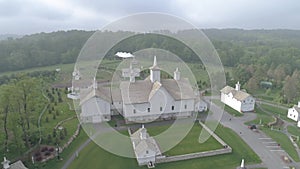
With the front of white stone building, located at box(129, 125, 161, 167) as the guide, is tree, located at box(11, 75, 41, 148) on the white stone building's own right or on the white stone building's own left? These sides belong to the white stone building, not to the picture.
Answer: on the white stone building's own right

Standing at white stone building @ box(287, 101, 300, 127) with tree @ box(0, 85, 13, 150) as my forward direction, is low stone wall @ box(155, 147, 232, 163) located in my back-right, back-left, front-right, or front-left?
front-left

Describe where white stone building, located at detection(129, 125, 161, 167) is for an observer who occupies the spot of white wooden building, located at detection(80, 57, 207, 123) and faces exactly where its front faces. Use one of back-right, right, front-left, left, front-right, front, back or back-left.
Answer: front

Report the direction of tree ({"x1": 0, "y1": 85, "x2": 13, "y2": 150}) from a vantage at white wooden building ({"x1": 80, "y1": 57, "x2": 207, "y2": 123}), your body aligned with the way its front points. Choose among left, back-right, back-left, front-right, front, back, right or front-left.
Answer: front-right

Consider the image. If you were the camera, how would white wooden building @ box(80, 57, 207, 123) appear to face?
facing the viewer

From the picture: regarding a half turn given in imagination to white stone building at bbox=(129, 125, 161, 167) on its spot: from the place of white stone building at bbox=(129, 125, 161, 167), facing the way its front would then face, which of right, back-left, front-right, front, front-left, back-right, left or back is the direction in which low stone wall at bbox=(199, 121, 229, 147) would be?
front-right

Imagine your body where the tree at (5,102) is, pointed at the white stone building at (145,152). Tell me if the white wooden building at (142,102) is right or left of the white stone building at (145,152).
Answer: left

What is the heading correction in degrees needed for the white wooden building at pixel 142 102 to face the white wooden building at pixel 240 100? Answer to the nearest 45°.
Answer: approximately 90° to its left

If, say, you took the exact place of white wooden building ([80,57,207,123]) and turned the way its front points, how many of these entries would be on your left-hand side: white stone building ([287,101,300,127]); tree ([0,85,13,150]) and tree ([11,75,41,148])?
1

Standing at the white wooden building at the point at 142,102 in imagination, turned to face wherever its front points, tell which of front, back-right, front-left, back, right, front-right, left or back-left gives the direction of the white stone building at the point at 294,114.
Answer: left

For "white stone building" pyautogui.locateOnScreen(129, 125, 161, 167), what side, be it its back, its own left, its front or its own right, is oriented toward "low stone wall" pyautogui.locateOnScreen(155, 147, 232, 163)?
left

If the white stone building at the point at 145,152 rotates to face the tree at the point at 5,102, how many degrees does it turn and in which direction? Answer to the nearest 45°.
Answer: approximately 90° to its right

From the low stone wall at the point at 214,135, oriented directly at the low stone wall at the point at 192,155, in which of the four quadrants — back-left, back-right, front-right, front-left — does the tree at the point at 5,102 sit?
front-right

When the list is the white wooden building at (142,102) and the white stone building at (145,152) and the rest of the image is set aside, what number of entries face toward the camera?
2

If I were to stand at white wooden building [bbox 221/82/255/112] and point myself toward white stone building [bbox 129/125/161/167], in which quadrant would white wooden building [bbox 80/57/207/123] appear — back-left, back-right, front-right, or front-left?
front-right
